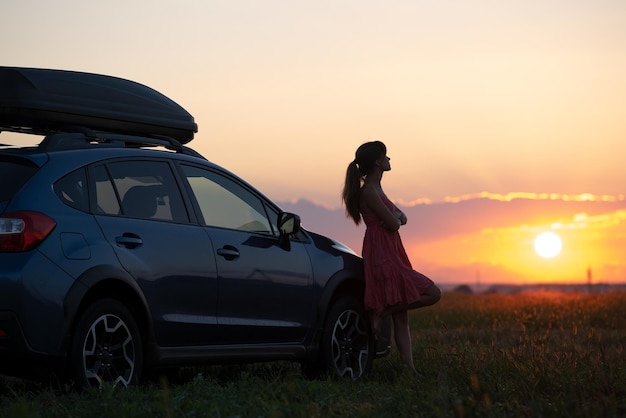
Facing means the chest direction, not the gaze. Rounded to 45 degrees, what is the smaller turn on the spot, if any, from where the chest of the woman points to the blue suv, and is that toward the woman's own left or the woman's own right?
approximately 135° to the woman's own right

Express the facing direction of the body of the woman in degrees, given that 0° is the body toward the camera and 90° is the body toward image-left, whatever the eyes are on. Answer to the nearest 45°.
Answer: approximately 270°

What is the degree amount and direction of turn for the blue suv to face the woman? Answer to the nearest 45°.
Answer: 0° — it already faces them

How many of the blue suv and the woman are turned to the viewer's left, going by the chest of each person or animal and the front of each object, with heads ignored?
0

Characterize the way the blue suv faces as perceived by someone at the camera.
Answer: facing away from the viewer and to the right of the viewer

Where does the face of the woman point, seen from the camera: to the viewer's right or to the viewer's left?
to the viewer's right
